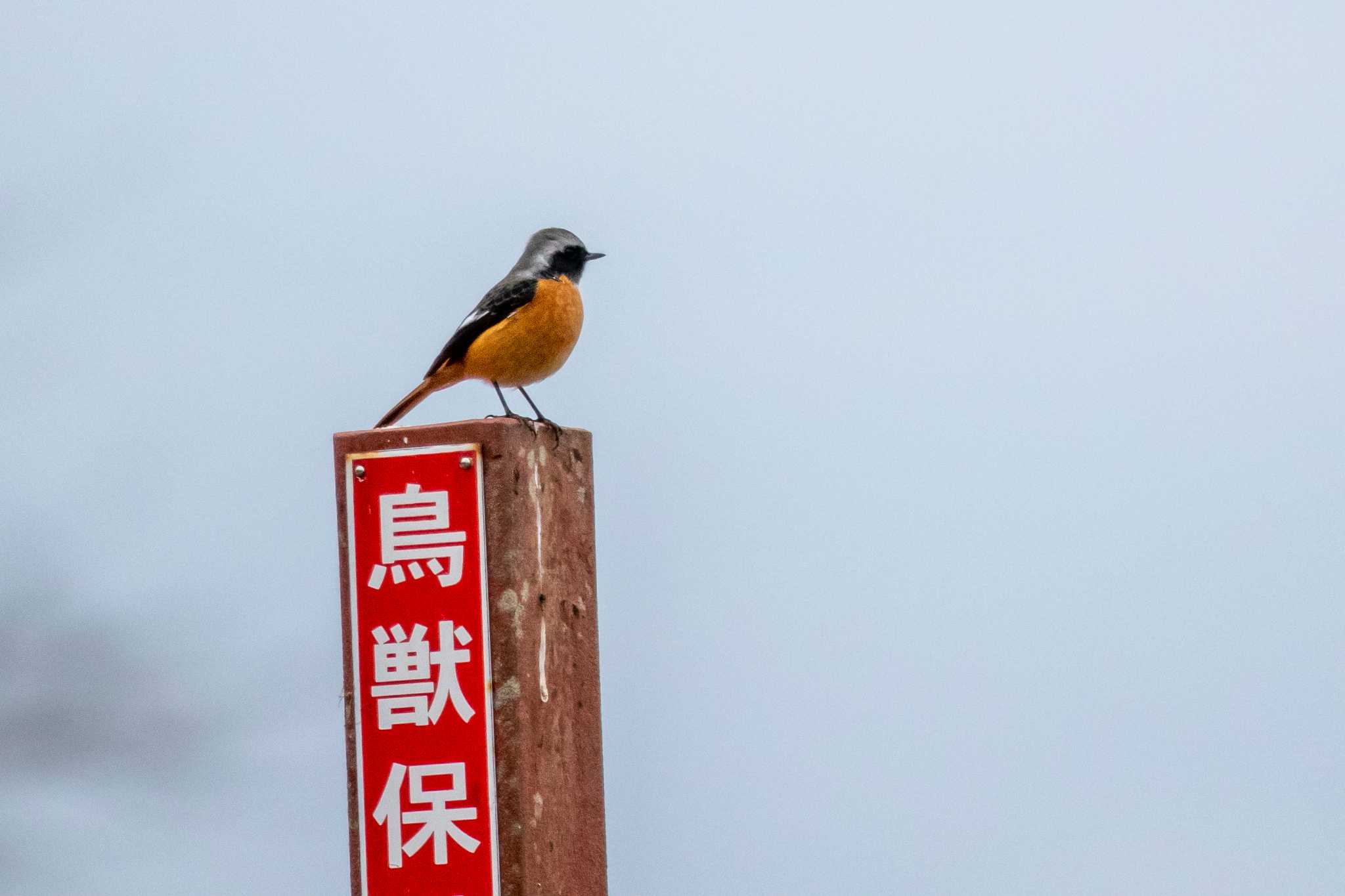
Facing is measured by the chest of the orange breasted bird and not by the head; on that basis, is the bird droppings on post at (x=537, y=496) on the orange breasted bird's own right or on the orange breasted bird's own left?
on the orange breasted bird's own right

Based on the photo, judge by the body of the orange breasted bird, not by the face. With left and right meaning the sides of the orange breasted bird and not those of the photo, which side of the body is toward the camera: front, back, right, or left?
right
